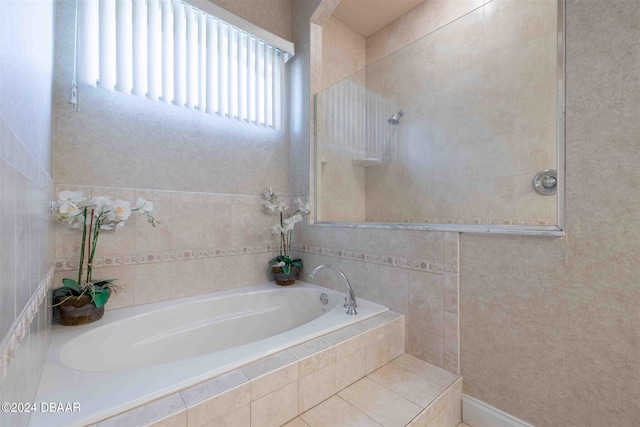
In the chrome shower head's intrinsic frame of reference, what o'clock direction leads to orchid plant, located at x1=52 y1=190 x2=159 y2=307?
The orchid plant is roughly at 12 o'clock from the chrome shower head.

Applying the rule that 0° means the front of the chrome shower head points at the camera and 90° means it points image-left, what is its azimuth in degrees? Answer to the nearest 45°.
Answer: approximately 45°

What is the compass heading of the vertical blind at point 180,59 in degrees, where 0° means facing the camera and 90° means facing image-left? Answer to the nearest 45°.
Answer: approximately 315°
